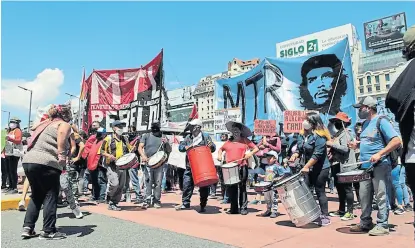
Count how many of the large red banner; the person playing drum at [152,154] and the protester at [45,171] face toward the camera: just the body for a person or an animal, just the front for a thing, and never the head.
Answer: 2

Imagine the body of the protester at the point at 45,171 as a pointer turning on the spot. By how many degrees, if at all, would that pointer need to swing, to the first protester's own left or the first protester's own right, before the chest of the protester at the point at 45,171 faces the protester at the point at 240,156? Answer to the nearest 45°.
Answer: approximately 45° to the first protester's own right

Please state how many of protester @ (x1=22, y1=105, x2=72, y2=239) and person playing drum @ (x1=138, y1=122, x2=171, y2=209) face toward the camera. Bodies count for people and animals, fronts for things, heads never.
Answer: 1

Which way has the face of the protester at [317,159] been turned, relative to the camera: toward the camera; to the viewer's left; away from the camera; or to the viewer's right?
to the viewer's left

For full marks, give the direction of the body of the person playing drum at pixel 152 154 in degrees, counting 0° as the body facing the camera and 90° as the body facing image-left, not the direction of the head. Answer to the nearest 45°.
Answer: approximately 0°

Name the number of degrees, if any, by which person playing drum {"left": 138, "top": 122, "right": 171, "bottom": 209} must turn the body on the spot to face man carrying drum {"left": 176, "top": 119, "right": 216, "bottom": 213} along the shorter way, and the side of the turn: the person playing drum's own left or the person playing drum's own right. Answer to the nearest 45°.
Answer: approximately 45° to the person playing drum's own left

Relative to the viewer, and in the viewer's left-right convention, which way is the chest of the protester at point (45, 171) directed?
facing away from the viewer and to the right of the viewer
